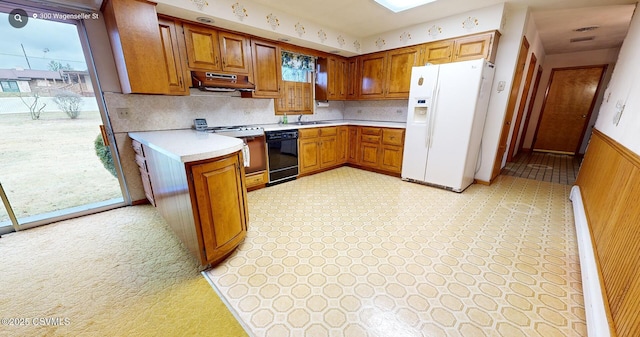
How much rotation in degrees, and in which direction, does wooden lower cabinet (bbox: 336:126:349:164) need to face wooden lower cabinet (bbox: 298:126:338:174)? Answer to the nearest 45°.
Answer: approximately 90° to its right

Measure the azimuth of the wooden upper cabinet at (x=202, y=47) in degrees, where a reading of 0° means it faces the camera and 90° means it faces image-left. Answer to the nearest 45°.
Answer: approximately 315°

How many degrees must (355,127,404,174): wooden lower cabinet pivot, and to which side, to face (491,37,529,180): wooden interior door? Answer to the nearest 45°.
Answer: approximately 135° to its left

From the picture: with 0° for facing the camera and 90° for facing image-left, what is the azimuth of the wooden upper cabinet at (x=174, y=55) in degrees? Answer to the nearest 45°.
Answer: approximately 315°

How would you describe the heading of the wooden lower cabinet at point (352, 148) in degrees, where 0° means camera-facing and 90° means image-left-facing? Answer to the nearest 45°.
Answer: approximately 0°

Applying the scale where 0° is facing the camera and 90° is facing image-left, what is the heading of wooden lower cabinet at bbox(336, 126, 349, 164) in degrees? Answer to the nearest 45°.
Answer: approximately 315°

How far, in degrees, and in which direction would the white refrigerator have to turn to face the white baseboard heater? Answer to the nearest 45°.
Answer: approximately 90° to its left

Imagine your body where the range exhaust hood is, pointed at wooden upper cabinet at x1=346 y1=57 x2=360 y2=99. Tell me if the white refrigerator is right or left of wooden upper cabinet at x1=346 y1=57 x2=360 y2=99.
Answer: right
